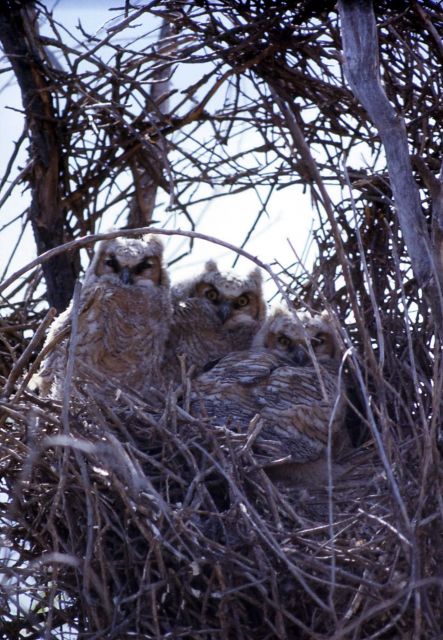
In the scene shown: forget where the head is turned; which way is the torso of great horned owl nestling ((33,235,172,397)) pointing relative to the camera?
toward the camera

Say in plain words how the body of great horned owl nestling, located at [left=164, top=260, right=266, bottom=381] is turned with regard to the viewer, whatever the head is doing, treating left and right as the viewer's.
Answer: facing the viewer and to the right of the viewer

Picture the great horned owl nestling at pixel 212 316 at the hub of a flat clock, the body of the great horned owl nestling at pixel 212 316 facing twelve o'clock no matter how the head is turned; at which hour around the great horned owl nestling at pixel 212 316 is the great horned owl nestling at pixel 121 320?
the great horned owl nestling at pixel 121 320 is roughly at 3 o'clock from the great horned owl nestling at pixel 212 316.

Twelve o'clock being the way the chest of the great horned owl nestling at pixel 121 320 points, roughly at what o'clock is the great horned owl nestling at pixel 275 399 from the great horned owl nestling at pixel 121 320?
the great horned owl nestling at pixel 275 399 is roughly at 10 o'clock from the great horned owl nestling at pixel 121 320.

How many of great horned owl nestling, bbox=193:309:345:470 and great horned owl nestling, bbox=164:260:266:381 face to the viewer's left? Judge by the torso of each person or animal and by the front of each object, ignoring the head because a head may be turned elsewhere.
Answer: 0
